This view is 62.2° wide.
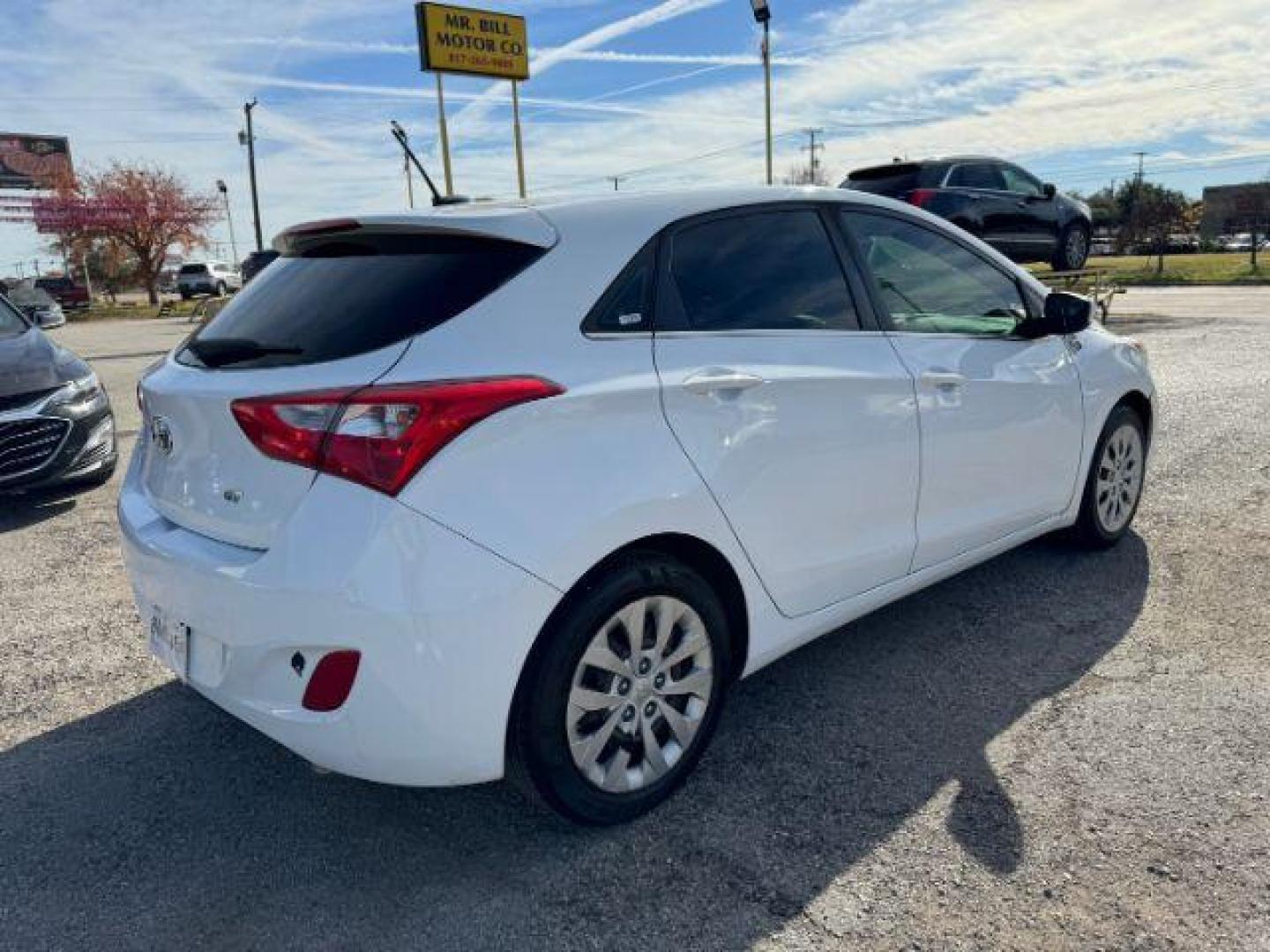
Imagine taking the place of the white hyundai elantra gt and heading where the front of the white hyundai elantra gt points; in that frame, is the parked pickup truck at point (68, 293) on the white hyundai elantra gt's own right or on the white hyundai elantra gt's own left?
on the white hyundai elantra gt's own left

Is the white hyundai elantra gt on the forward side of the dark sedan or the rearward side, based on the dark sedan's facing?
on the forward side

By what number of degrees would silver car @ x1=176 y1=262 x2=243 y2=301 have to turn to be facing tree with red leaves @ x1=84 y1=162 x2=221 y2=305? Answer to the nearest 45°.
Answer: approximately 45° to its left

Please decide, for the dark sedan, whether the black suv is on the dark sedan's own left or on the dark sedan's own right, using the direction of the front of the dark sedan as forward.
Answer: on the dark sedan's own left

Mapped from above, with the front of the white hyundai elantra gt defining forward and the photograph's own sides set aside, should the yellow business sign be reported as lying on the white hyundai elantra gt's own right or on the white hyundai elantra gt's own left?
on the white hyundai elantra gt's own left

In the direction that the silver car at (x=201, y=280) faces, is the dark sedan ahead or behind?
behind

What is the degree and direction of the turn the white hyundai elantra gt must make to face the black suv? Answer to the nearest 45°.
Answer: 0° — it already faces it

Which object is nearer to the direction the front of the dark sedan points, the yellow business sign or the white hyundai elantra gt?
the white hyundai elantra gt

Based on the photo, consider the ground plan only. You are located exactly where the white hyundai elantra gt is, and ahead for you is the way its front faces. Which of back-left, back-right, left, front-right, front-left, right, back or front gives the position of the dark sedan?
left

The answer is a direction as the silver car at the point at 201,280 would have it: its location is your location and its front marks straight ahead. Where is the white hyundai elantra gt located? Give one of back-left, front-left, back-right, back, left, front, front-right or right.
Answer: back-right

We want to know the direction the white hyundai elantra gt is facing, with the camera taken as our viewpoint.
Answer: facing away from the viewer and to the right of the viewer
